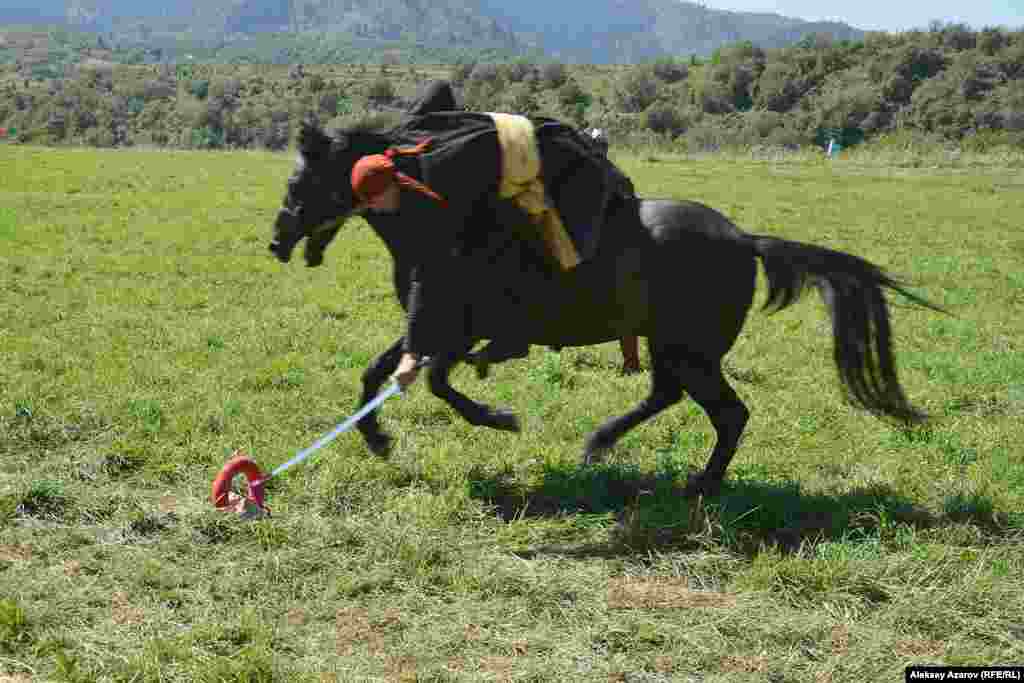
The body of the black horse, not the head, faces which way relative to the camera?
to the viewer's left

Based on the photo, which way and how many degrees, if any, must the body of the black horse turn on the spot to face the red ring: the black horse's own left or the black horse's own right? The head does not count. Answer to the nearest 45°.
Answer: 0° — it already faces it
